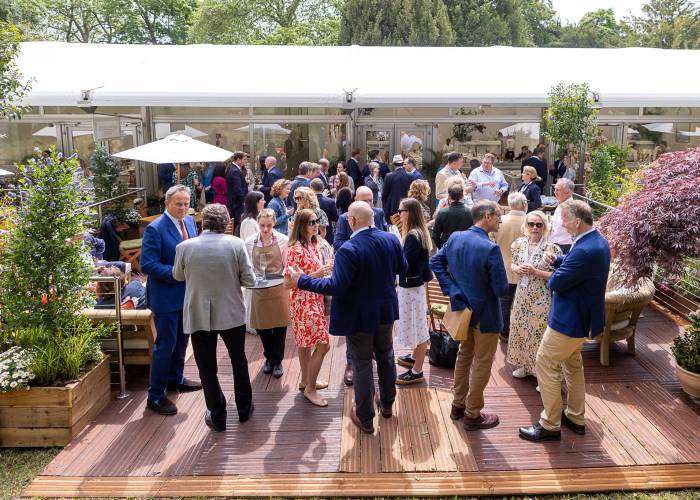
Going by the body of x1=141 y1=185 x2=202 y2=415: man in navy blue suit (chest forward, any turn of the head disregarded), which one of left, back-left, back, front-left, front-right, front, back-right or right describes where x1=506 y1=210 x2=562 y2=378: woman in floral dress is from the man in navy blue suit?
front-left

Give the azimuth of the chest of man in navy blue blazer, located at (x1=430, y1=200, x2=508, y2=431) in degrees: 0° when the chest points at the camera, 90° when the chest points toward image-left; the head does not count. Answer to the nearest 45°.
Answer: approximately 225°

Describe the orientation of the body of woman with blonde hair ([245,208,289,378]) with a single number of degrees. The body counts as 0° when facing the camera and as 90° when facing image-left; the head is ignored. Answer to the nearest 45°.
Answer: approximately 0°

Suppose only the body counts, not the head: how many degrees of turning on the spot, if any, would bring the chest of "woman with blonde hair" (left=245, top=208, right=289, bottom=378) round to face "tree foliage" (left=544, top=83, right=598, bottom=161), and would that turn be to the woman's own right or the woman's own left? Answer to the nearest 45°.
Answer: approximately 135° to the woman's own left

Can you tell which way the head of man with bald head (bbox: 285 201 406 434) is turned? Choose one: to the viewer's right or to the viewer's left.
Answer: to the viewer's left

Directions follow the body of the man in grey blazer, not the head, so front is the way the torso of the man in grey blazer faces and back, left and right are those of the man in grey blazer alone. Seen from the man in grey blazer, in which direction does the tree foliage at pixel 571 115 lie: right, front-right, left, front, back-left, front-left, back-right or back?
front-right

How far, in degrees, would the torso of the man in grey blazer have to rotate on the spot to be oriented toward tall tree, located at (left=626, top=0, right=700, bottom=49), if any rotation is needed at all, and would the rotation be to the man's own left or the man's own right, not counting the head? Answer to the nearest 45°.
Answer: approximately 45° to the man's own right

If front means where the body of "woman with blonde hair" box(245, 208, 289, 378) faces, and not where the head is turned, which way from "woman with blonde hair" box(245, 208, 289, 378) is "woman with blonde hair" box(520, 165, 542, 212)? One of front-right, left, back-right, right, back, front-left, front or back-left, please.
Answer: back-left

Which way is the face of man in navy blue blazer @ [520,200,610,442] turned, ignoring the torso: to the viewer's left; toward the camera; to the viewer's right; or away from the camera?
to the viewer's left

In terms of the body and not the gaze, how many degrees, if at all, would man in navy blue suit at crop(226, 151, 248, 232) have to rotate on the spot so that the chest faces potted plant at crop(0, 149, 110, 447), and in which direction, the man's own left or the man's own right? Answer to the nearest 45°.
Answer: approximately 90° to the man's own right

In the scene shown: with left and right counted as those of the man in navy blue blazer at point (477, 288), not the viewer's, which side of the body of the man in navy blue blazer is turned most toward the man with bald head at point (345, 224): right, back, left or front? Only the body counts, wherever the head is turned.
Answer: left

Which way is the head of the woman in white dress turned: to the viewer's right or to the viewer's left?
to the viewer's left

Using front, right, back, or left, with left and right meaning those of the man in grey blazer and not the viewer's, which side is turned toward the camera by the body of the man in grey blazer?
back

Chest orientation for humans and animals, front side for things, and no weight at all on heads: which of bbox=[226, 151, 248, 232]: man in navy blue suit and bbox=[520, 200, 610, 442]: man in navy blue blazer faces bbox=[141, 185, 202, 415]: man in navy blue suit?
bbox=[520, 200, 610, 442]: man in navy blue blazer
